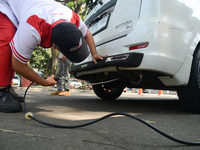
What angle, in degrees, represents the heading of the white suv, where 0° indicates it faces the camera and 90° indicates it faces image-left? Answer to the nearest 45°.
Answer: approximately 225°
